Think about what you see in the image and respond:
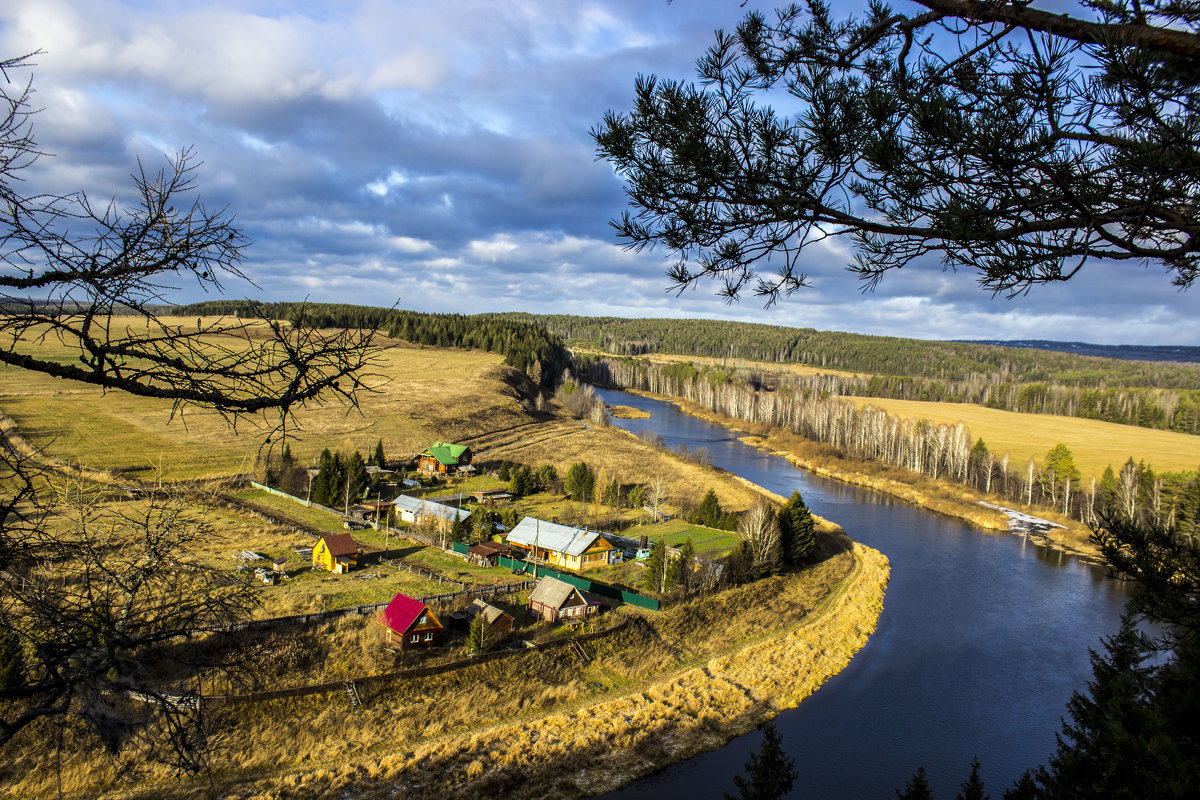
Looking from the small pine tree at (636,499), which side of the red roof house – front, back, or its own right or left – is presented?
left

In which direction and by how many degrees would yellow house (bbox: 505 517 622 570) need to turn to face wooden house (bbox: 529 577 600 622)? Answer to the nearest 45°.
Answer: approximately 45° to its right

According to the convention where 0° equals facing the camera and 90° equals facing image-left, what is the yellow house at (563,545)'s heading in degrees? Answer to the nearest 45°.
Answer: approximately 315°

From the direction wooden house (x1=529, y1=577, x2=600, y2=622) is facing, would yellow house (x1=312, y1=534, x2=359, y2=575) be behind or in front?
behind

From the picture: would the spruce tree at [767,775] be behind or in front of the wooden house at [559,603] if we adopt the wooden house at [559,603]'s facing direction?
in front

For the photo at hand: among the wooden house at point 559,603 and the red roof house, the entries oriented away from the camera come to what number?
0

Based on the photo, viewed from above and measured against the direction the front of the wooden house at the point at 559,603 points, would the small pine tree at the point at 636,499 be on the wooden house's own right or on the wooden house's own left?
on the wooden house's own left

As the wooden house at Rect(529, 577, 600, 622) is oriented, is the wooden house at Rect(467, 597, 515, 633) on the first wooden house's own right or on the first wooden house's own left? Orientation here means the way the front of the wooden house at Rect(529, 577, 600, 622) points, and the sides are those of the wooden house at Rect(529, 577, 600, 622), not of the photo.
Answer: on the first wooden house's own right

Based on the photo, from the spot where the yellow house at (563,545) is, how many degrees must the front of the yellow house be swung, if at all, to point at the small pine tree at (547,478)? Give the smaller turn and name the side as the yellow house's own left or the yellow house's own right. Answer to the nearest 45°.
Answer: approximately 135° to the yellow house's own left

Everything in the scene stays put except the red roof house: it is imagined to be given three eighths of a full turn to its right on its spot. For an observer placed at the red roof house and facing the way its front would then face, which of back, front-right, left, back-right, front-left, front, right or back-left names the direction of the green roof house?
right
